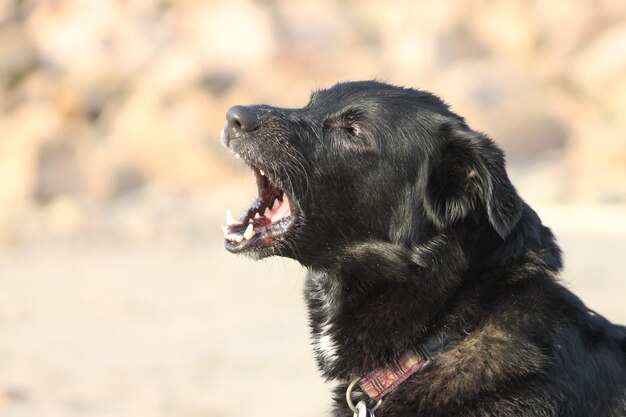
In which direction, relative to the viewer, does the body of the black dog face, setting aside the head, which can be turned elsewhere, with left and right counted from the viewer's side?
facing to the left of the viewer
